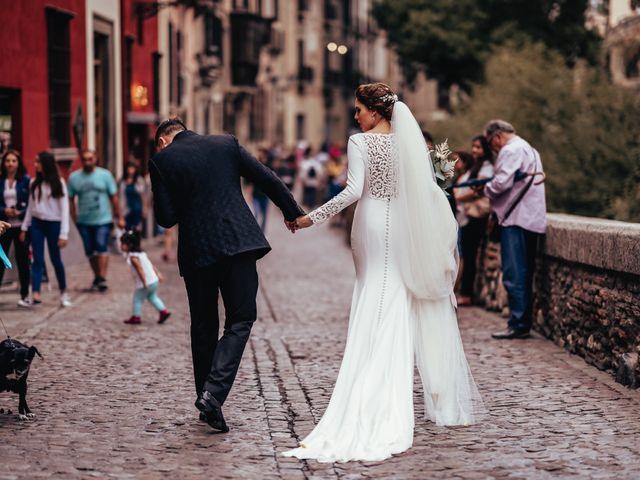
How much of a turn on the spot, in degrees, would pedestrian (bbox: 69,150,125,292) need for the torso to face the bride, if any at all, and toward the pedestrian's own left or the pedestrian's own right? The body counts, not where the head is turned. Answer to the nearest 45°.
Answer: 0° — they already face them

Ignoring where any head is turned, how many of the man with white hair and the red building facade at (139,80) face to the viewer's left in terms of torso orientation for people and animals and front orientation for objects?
1

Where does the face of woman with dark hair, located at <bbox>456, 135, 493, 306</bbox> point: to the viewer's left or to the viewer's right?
to the viewer's left

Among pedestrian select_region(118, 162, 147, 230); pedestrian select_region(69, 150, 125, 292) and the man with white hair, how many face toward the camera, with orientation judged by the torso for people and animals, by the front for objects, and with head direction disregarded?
2

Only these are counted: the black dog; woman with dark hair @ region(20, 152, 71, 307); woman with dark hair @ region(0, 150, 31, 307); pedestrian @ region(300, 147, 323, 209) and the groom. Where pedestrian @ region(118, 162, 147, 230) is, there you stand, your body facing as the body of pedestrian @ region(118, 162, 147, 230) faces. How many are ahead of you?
4

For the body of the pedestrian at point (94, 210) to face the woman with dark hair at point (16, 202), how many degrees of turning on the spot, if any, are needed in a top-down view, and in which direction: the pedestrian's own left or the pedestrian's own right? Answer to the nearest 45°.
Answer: approximately 45° to the pedestrian's own right

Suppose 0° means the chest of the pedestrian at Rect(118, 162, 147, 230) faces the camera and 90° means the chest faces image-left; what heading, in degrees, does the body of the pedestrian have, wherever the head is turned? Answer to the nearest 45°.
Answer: approximately 0°
